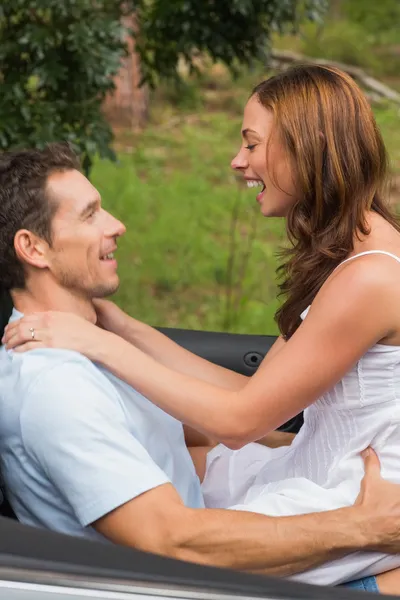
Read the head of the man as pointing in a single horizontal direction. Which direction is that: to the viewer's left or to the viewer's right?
to the viewer's right

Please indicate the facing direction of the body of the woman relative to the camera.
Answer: to the viewer's left

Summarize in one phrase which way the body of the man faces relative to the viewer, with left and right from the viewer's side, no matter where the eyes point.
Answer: facing to the right of the viewer

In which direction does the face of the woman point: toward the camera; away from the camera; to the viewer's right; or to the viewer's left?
to the viewer's left
